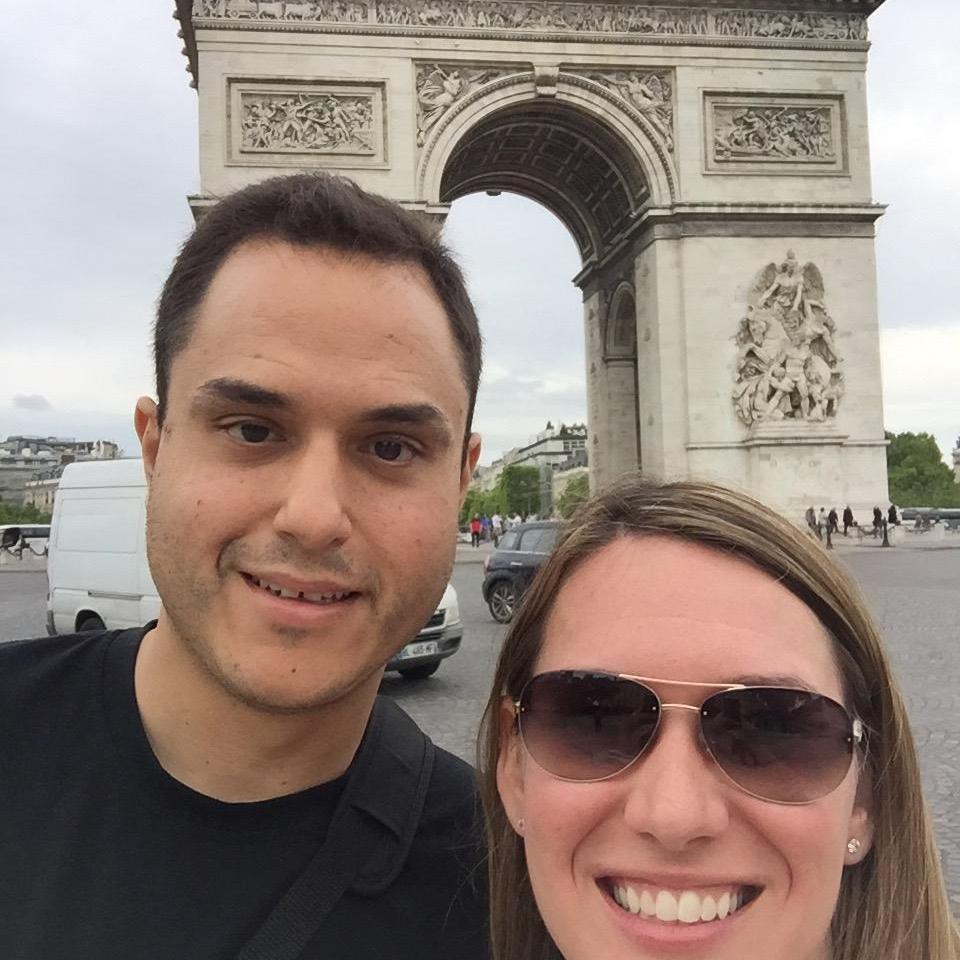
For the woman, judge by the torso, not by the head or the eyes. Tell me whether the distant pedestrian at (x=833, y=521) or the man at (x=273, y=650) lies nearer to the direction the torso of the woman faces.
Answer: the man

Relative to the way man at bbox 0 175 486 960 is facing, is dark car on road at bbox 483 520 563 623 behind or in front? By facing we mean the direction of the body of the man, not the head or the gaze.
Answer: behind

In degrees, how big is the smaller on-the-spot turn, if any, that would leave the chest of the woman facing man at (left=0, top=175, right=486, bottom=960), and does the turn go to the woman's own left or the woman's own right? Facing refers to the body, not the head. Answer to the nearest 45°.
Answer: approximately 90° to the woman's own right

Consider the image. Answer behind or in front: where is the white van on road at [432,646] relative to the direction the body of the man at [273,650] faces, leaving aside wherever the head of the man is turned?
behind

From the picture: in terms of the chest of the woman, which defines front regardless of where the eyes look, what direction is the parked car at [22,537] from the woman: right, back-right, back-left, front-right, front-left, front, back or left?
back-right

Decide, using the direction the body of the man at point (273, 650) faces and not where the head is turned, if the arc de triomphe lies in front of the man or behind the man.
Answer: behind

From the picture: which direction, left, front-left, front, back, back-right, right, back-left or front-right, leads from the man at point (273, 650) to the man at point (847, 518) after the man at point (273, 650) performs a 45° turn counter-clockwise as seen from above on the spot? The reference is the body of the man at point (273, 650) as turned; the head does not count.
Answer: left

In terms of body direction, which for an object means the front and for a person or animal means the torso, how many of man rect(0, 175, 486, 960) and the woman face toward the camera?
2

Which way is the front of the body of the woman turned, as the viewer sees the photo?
toward the camera

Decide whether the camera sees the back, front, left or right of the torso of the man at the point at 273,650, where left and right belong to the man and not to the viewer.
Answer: front
